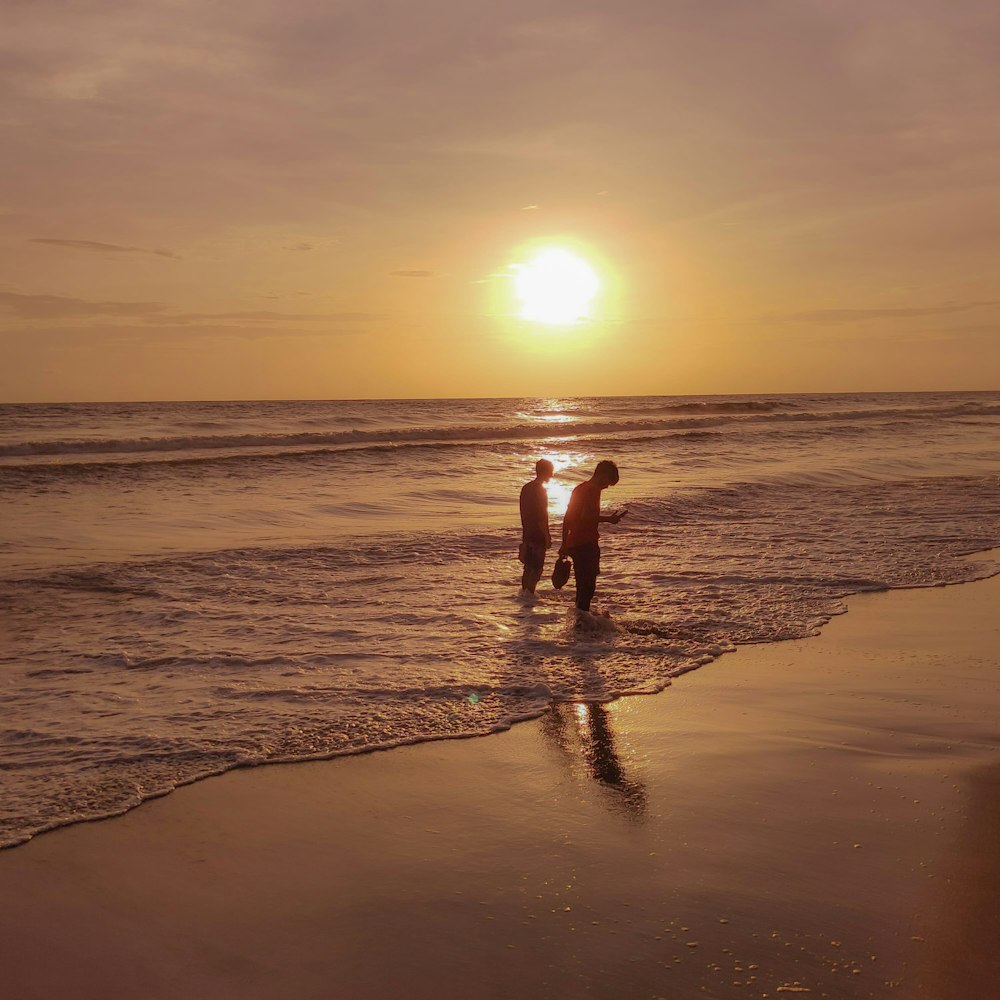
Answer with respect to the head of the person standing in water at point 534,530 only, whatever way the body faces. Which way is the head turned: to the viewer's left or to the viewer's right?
to the viewer's right

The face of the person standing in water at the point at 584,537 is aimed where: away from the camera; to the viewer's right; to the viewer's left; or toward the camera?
to the viewer's right

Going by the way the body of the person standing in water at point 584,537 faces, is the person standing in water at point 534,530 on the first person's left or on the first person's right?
on the first person's left

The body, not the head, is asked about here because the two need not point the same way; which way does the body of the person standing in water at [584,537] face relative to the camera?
to the viewer's right
